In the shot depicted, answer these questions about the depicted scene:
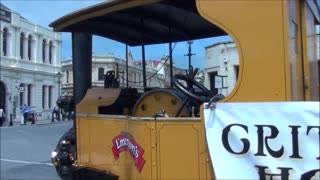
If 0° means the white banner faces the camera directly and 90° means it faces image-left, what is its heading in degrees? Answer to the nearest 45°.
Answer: approximately 0°

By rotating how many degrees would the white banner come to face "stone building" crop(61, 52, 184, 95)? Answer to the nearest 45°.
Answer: approximately 135° to its right

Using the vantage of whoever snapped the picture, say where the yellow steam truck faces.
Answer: facing away from the viewer and to the left of the viewer
